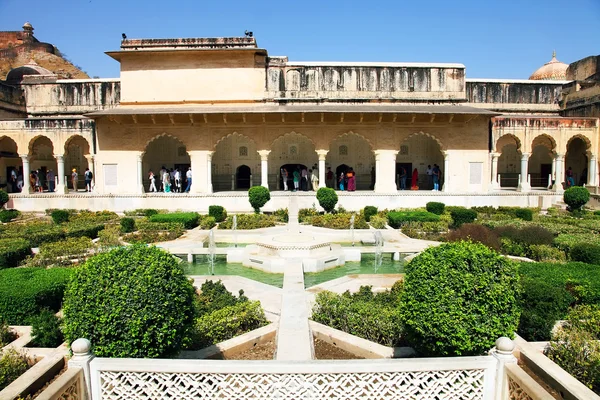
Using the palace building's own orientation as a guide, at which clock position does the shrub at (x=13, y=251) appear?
The shrub is roughly at 1 o'clock from the palace building.

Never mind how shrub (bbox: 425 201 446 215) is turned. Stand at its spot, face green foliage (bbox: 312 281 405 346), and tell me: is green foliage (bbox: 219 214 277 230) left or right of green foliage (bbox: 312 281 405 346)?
right

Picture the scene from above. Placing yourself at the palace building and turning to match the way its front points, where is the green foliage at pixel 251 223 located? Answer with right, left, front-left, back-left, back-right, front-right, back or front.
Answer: front

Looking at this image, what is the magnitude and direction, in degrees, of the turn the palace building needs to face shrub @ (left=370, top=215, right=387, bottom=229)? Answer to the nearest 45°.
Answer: approximately 45° to its left

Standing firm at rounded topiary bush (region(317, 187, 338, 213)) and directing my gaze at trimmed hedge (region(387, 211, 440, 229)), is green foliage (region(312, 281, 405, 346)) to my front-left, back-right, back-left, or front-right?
front-right

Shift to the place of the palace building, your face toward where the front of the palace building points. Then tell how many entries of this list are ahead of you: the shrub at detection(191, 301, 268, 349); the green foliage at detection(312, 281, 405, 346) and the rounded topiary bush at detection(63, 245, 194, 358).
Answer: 3

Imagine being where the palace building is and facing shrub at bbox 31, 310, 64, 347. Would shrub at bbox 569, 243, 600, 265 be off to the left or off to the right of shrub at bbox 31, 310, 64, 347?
left

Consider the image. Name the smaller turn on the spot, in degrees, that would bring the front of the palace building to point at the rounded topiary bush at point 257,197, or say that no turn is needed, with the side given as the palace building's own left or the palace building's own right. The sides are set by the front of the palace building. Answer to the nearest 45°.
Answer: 0° — it already faces it

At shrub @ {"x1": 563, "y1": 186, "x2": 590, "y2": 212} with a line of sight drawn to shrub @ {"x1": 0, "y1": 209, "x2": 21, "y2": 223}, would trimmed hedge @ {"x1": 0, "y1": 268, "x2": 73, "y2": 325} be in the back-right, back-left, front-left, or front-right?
front-left

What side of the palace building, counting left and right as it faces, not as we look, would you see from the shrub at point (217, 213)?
front

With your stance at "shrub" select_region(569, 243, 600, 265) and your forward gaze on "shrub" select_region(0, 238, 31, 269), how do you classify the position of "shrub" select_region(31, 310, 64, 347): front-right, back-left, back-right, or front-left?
front-left

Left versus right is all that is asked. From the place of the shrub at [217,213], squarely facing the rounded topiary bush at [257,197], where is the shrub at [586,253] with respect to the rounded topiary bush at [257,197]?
right

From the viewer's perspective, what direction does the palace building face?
toward the camera

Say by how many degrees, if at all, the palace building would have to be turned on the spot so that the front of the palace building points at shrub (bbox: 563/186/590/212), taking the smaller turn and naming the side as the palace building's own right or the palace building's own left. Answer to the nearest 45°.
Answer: approximately 90° to the palace building's own left

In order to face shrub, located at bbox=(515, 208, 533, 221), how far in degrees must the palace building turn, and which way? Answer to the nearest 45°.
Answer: approximately 45° to its left

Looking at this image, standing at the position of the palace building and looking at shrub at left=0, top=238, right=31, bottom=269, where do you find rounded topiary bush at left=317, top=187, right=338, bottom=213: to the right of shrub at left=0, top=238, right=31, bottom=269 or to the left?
left

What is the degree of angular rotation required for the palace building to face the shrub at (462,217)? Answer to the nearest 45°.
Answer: approximately 45° to its left

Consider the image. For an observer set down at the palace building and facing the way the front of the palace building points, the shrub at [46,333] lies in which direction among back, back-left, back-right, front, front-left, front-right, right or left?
front

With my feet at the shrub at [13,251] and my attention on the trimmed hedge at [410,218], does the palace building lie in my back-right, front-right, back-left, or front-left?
front-left

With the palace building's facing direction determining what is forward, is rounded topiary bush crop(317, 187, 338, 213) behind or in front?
in front

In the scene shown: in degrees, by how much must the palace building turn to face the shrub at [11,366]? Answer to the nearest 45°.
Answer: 0° — it already faces it
